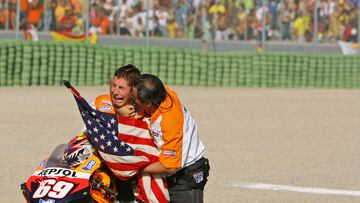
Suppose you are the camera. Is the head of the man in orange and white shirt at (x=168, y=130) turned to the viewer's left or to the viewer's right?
to the viewer's left

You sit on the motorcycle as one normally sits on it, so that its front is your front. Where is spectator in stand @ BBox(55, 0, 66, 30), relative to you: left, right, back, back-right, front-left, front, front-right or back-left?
back-right

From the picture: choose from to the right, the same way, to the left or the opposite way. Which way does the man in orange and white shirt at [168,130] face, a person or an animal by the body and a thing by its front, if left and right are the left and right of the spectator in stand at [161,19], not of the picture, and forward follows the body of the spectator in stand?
to the right

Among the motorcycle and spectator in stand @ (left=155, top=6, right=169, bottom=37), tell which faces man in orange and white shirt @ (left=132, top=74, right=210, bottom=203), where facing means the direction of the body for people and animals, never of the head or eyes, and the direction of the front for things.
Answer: the spectator in stand

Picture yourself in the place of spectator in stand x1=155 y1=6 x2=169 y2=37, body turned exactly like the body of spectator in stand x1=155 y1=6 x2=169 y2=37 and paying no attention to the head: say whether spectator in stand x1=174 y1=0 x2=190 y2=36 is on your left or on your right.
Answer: on your left

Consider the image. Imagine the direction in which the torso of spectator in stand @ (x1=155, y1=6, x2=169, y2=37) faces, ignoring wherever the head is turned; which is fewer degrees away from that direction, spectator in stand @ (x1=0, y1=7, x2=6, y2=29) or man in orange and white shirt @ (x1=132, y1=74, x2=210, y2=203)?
the man in orange and white shirt

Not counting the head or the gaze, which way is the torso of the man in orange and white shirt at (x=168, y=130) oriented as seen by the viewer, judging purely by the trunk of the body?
to the viewer's left

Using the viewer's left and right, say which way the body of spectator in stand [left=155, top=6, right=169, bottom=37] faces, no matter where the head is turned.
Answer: facing the viewer

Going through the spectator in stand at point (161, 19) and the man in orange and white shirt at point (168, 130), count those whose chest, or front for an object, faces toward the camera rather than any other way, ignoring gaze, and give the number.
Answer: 1

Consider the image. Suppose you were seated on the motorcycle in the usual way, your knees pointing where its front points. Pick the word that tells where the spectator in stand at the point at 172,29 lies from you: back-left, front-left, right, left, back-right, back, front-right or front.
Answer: back-right

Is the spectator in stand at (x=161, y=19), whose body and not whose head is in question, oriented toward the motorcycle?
yes

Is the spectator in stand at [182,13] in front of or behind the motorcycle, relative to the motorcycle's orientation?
behind
